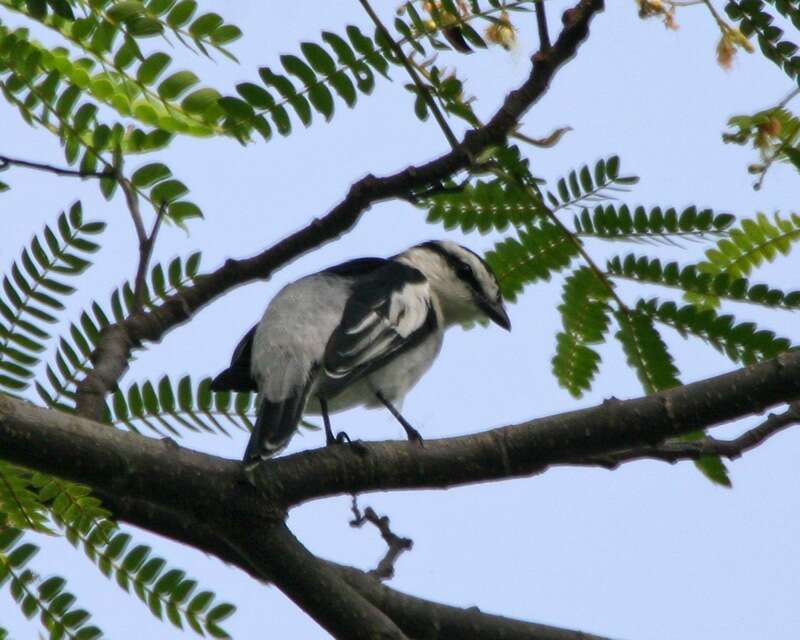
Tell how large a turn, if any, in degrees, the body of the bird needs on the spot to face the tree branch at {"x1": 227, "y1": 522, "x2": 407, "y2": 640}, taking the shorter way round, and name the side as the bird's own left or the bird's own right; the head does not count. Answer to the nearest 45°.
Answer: approximately 135° to the bird's own right

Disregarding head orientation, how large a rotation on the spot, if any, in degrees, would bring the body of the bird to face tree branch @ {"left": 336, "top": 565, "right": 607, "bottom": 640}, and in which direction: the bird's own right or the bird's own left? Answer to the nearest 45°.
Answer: approximately 90° to the bird's own right

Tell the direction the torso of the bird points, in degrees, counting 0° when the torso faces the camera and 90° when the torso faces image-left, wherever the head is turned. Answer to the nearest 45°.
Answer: approximately 225°

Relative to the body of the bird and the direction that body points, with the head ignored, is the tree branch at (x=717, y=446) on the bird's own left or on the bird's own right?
on the bird's own right
